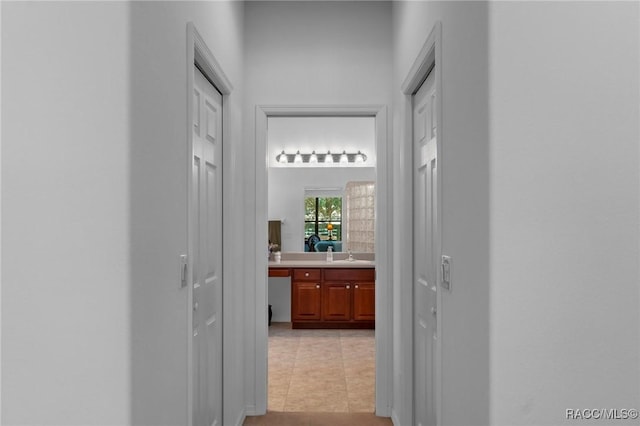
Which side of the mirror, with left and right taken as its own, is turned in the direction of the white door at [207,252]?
front

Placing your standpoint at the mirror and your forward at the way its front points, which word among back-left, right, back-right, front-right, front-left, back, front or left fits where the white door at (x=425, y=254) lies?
front

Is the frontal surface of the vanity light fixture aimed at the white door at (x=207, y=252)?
yes

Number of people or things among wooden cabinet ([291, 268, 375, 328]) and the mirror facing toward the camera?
2

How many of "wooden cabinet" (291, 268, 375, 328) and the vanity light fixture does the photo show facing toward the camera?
2

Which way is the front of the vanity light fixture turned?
toward the camera

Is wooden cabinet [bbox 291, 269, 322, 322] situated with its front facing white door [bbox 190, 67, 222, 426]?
yes

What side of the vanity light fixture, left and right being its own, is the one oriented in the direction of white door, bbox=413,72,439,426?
front

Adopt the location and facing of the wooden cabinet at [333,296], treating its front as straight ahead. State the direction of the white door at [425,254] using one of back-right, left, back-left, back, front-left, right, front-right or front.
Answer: front

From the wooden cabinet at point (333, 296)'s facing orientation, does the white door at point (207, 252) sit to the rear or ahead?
ahead

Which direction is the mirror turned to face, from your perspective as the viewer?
facing the viewer

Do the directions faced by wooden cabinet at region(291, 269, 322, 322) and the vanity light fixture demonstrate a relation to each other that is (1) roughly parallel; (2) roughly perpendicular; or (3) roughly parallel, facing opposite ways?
roughly parallel
